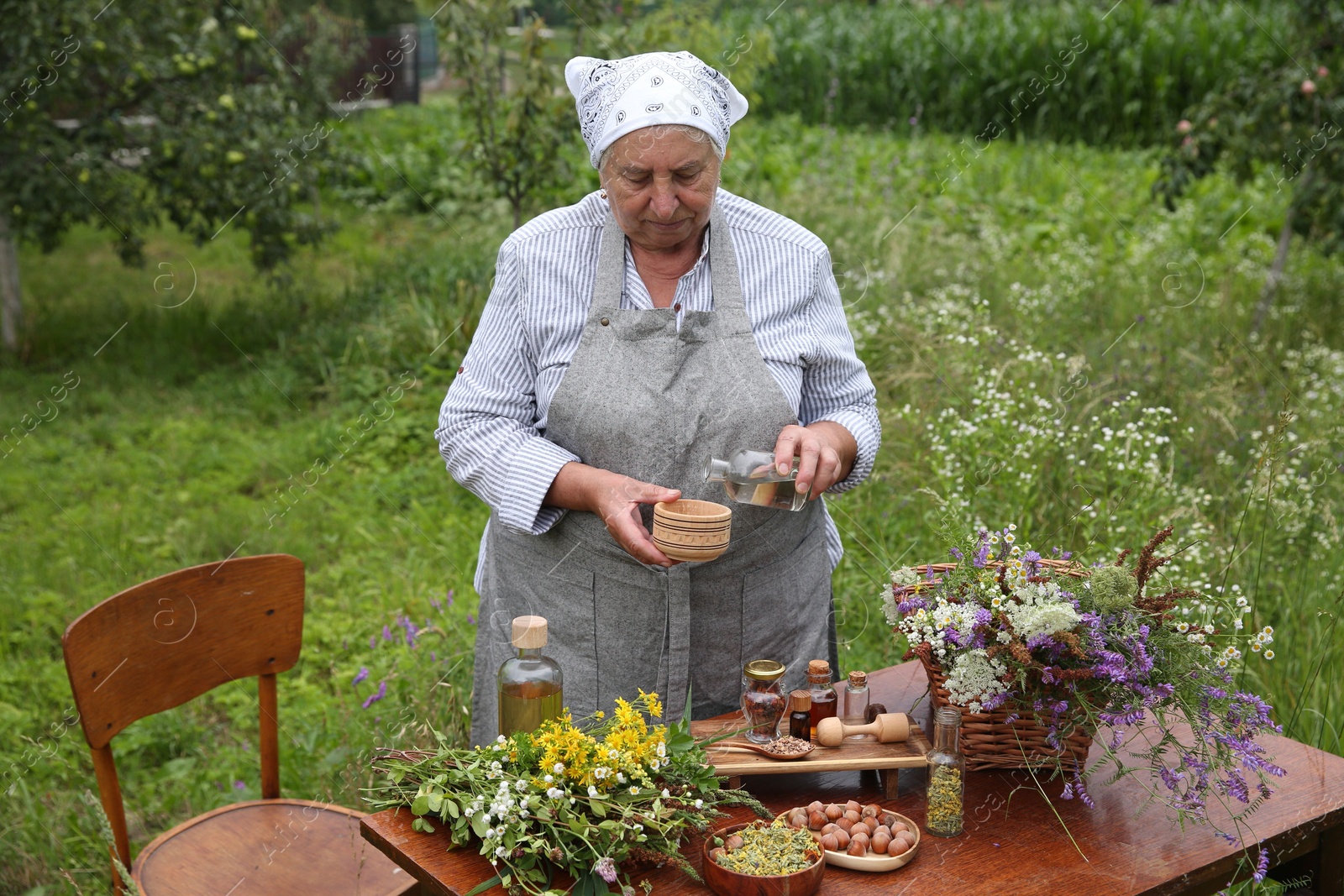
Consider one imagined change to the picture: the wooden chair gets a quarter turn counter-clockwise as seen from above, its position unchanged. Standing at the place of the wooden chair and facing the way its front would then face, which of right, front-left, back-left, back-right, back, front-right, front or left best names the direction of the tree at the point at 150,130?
front-left

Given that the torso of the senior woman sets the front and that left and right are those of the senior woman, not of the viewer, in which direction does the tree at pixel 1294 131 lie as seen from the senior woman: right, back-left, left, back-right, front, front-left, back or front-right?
back-left

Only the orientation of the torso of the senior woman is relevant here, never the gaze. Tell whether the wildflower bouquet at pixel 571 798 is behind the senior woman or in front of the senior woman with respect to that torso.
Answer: in front

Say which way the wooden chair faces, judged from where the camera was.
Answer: facing the viewer and to the right of the viewer

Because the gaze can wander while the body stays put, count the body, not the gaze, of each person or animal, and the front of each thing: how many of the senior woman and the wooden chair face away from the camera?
0

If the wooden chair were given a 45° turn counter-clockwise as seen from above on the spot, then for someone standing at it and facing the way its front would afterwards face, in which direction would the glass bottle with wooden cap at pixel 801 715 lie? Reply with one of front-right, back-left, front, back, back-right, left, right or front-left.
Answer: front-right

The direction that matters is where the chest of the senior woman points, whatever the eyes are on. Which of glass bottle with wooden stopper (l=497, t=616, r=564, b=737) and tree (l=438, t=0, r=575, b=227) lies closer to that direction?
the glass bottle with wooden stopper

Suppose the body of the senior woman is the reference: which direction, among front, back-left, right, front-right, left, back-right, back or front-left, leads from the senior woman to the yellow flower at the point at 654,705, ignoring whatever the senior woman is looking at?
front

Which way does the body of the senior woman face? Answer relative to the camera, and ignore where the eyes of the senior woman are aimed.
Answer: toward the camera

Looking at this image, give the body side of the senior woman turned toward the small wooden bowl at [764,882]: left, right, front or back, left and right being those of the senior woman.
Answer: front

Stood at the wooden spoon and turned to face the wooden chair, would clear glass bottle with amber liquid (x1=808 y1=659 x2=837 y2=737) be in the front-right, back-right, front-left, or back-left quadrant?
back-right
